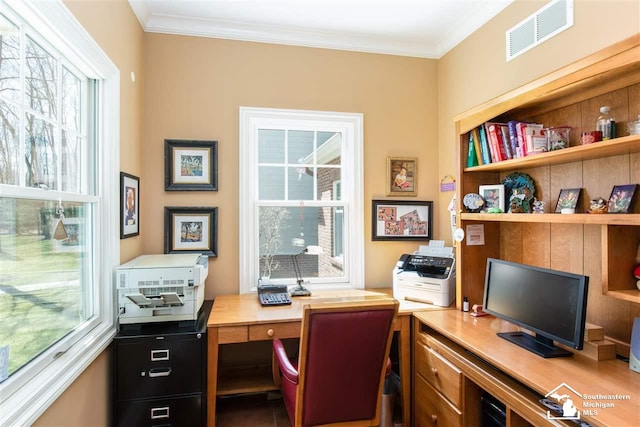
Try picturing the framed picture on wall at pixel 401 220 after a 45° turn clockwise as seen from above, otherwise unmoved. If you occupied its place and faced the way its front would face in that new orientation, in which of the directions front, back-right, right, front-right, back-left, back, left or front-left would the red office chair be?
front-left

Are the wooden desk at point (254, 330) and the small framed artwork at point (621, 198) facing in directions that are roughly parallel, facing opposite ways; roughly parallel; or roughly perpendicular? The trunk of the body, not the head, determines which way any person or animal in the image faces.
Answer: roughly perpendicular

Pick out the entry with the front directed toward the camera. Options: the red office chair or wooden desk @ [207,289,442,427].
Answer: the wooden desk

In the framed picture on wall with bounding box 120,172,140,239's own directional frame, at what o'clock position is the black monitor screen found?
The black monitor screen is roughly at 12 o'clock from the framed picture on wall.

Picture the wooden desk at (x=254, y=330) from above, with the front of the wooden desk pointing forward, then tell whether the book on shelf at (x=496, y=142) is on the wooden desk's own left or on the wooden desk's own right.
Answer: on the wooden desk's own left

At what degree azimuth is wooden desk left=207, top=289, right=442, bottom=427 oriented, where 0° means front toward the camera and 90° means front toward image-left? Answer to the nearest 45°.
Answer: approximately 0°

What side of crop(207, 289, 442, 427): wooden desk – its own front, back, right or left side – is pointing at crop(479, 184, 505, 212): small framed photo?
left

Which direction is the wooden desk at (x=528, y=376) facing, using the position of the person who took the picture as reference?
facing the viewer and to the left of the viewer

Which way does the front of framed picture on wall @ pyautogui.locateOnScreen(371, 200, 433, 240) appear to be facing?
toward the camera

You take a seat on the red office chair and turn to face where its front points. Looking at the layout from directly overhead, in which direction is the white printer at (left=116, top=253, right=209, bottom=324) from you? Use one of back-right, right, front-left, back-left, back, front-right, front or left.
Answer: front-left

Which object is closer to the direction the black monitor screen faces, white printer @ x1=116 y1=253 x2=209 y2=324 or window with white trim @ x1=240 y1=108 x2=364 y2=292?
the white printer

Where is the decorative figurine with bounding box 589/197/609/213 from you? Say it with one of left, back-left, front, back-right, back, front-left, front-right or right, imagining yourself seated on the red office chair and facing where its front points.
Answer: back-right

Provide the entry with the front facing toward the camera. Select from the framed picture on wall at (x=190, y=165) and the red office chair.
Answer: the framed picture on wall

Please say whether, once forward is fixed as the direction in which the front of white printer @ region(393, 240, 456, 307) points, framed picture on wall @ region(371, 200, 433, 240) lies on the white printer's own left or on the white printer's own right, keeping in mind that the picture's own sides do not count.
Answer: on the white printer's own right

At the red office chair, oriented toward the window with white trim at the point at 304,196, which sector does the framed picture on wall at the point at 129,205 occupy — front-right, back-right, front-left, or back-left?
front-left

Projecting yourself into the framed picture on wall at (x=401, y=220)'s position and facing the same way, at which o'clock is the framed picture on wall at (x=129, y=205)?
the framed picture on wall at (x=129, y=205) is roughly at 2 o'clock from the framed picture on wall at (x=401, y=220).

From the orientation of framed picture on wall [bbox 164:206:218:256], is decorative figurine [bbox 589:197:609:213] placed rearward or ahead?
ahead

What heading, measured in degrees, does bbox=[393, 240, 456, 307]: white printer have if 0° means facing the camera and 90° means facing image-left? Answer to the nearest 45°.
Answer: approximately 45°

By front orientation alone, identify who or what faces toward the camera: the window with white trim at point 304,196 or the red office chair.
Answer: the window with white trim
